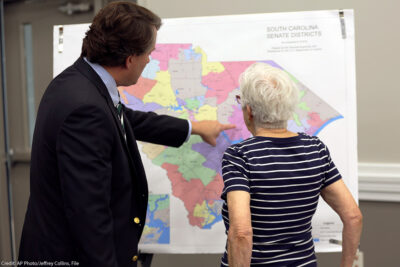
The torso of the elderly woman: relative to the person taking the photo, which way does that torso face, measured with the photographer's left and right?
facing away from the viewer and to the left of the viewer

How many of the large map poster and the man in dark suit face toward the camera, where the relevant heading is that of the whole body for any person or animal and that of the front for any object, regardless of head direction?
1

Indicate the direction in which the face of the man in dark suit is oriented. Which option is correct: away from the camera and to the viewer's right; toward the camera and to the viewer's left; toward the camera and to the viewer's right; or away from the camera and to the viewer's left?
away from the camera and to the viewer's right

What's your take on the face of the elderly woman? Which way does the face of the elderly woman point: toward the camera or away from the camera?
away from the camera
